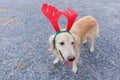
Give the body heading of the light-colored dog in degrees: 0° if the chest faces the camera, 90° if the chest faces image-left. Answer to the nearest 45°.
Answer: approximately 45°
